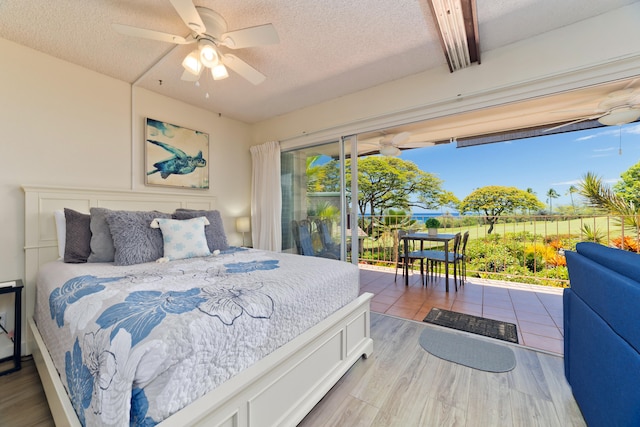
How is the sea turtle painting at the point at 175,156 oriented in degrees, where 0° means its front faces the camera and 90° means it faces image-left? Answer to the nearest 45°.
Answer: approximately 315°

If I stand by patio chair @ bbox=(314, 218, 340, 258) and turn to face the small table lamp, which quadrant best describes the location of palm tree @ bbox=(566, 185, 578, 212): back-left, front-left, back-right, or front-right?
back-right

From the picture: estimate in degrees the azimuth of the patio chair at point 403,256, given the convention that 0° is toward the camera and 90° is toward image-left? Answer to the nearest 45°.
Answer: approximately 270°

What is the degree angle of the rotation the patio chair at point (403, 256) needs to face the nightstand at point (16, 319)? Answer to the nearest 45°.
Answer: approximately 135° to its right

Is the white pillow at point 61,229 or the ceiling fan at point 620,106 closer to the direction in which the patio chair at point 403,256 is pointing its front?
the ceiling fan
